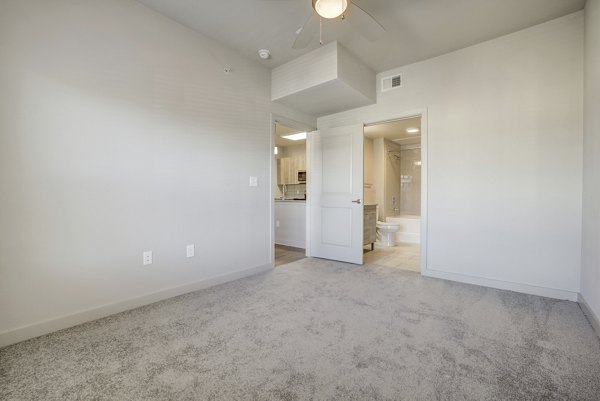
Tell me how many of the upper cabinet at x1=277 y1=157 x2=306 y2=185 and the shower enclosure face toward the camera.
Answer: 2

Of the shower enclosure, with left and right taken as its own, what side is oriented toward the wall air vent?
front

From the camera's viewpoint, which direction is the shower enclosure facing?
toward the camera

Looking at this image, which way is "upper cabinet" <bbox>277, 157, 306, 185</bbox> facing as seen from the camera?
toward the camera

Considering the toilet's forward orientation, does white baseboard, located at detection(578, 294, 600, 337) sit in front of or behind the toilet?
in front

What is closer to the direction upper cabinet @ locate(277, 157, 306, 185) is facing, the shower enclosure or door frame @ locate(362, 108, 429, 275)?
the door frame

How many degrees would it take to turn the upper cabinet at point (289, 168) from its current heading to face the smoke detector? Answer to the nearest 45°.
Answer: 0° — it already faces it

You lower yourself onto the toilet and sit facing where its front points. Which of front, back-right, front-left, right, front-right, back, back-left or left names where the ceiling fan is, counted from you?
front-right

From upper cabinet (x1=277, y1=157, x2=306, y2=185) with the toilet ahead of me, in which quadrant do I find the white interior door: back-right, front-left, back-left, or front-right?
front-right

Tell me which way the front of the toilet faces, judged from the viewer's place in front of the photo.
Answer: facing the viewer and to the right of the viewer

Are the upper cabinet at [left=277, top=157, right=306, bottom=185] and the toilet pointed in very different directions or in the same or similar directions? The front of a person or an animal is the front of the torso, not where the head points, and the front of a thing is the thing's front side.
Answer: same or similar directions
